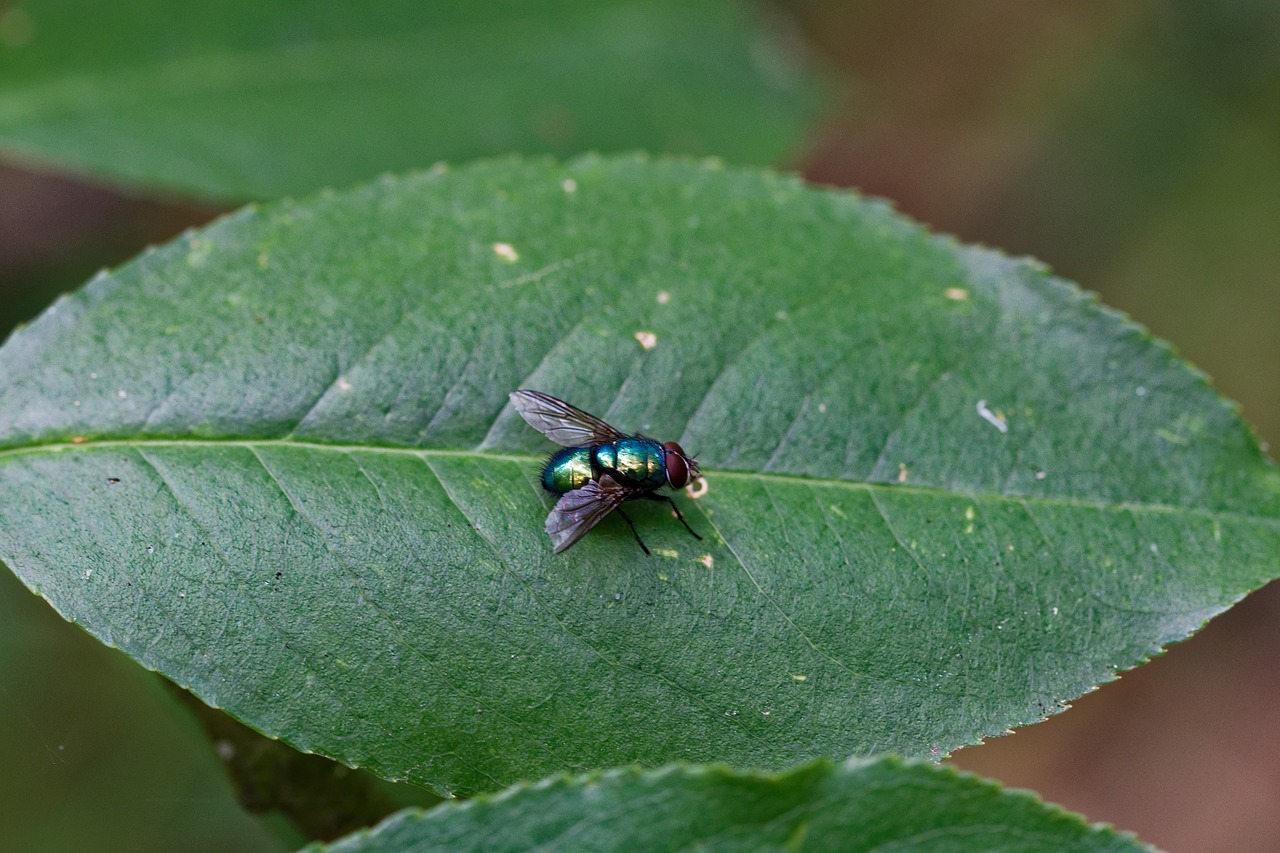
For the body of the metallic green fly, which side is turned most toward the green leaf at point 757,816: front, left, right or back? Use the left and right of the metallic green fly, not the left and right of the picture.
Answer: right

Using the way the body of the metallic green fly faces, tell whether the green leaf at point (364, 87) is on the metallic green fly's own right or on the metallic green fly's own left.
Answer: on the metallic green fly's own left

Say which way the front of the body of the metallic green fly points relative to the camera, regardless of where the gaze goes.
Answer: to the viewer's right
